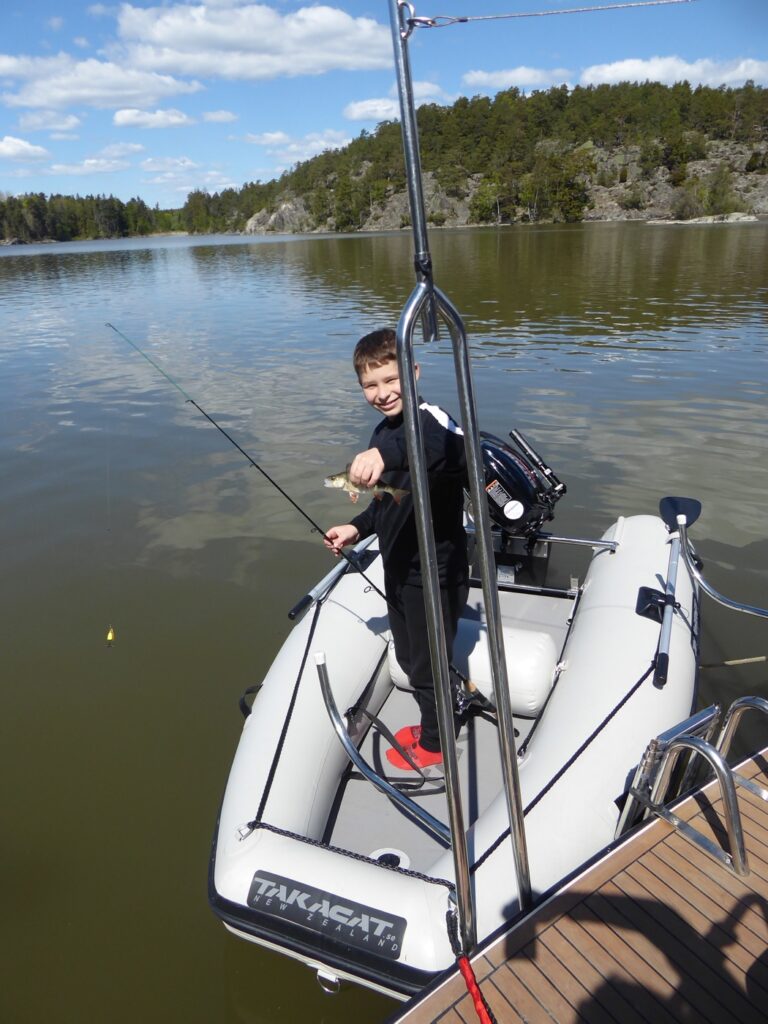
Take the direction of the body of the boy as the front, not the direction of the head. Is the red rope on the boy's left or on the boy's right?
on the boy's left

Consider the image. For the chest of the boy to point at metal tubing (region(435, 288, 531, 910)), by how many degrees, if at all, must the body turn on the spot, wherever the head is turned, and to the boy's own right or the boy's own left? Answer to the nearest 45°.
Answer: approximately 45° to the boy's own left

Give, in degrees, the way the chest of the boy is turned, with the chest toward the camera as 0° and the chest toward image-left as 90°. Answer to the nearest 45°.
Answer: approximately 45°
